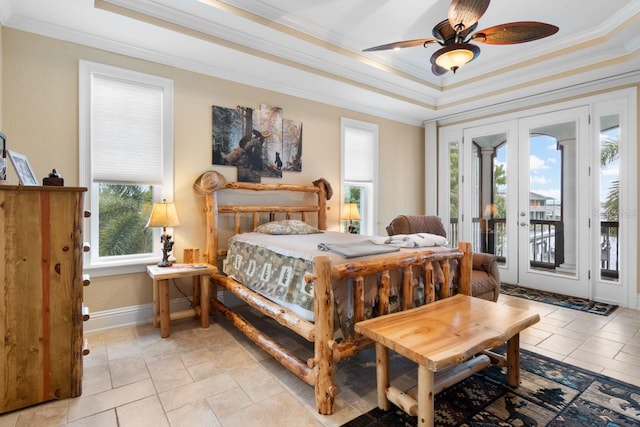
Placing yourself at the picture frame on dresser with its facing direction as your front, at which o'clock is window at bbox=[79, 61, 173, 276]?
The window is roughly at 9 o'clock from the picture frame on dresser.

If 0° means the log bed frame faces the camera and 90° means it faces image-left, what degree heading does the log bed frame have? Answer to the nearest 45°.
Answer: approximately 315°

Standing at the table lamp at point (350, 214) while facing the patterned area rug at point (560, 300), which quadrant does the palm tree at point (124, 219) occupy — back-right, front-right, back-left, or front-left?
back-right

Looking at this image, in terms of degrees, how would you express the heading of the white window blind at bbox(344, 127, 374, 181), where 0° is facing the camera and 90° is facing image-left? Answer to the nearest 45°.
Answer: approximately 315°

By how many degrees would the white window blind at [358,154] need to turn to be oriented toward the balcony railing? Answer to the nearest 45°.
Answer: approximately 45° to its left

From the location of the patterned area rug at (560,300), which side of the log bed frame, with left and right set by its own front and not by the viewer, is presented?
left

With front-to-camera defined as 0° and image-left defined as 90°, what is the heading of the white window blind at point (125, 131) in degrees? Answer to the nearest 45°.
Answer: approximately 315°

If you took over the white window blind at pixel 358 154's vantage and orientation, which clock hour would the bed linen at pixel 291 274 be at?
The bed linen is roughly at 2 o'clock from the white window blind.

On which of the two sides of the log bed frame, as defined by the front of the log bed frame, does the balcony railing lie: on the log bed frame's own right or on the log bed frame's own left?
on the log bed frame's own left

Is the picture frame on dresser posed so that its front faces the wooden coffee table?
yes

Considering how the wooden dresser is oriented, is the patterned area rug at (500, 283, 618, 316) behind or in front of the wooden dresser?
in front

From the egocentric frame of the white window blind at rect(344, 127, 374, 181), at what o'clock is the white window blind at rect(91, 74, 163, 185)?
the white window blind at rect(91, 74, 163, 185) is roughly at 3 o'clock from the white window blind at rect(344, 127, 374, 181).

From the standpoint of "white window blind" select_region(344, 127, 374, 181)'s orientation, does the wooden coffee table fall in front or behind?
in front

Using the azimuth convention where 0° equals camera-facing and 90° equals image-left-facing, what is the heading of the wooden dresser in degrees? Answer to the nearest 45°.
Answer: approximately 270°
